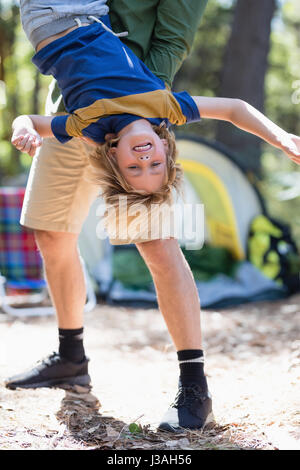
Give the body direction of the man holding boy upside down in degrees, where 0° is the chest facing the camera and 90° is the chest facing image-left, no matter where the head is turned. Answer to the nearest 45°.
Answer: approximately 45°

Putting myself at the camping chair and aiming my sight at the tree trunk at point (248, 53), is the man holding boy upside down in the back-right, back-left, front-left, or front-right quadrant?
back-right

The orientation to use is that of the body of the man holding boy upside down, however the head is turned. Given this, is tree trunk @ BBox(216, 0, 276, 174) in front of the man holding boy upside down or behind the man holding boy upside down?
behind

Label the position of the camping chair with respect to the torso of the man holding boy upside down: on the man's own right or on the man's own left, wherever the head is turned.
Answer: on the man's own right
